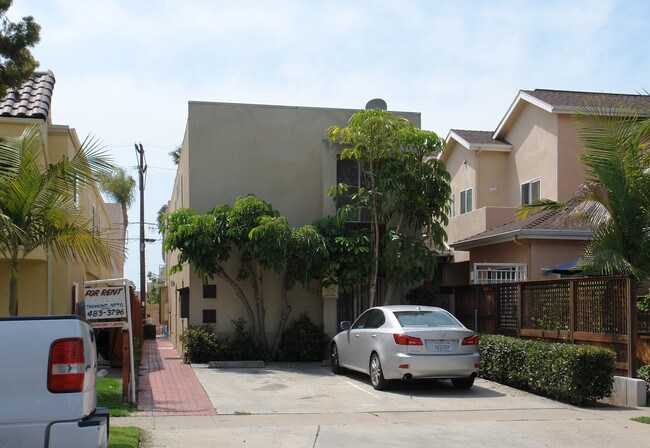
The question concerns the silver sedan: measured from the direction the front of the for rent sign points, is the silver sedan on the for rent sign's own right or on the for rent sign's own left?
on the for rent sign's own left

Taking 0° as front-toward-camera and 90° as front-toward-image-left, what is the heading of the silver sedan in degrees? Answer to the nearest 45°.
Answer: approximately 135°

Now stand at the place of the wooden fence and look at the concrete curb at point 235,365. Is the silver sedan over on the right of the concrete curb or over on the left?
left

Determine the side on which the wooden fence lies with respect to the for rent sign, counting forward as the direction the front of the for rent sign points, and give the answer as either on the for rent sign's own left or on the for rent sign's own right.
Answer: on the for rent sign's own left

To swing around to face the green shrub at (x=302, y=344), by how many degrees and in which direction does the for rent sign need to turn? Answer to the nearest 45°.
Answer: approximately 135° to its left

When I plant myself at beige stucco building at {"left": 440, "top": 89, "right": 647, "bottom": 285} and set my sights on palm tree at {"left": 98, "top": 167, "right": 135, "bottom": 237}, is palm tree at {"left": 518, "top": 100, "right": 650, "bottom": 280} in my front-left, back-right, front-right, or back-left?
back-left

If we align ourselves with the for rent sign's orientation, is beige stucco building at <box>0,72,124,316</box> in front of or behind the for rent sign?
behind

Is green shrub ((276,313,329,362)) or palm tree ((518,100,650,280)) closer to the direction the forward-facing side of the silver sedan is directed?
the green shrub

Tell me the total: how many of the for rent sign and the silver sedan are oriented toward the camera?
1

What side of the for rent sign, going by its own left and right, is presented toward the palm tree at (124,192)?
back

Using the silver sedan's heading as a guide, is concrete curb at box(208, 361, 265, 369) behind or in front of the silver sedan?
in front

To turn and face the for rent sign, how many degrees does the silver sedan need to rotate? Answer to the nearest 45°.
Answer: approximately 45° to its left

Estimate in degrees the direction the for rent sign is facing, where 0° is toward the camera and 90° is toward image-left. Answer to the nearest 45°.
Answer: approximately 0°
